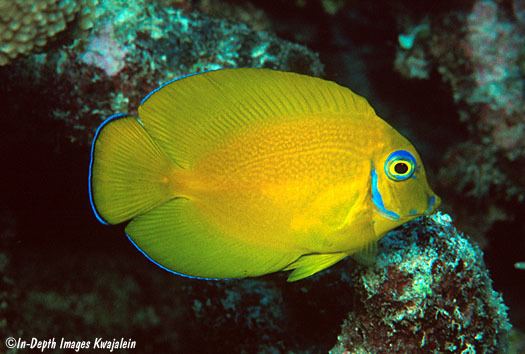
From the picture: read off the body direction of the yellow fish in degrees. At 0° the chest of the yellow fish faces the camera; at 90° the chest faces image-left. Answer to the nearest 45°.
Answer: approximately 270°
